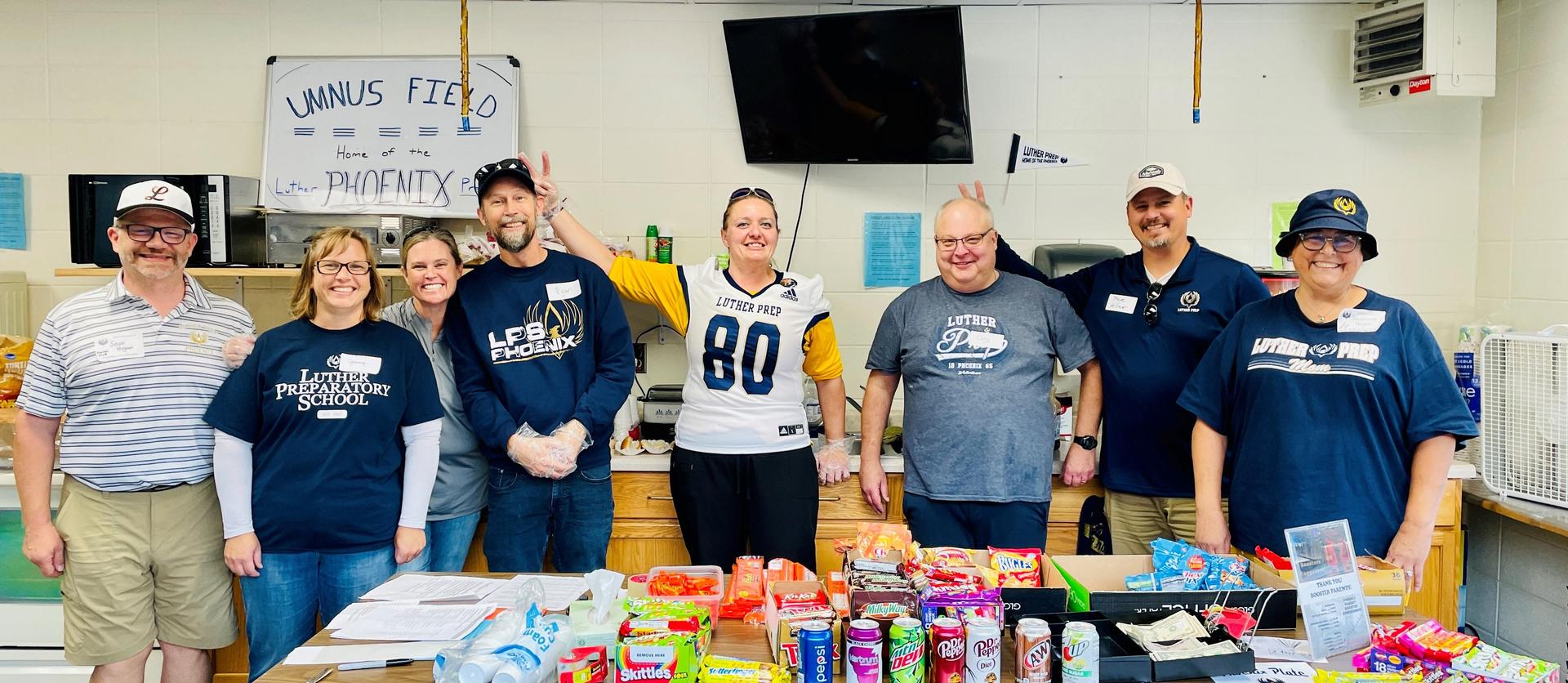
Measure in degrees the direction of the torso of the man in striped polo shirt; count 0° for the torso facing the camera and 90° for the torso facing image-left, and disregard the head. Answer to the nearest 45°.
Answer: approximately 0°

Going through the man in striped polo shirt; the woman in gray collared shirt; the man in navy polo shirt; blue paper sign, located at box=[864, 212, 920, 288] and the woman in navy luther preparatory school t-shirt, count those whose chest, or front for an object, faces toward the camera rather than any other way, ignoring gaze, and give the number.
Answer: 5

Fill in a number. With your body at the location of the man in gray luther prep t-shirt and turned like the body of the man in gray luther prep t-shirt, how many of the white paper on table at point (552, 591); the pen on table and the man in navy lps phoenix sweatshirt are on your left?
0

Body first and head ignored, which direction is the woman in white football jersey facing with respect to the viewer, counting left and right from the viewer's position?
facing the viewer

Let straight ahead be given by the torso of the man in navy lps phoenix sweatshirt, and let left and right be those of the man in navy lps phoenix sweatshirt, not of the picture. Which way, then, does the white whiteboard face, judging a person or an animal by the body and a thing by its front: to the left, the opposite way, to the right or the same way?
the same way

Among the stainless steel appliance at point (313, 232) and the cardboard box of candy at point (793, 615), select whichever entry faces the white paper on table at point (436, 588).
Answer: the stainless steel appliance

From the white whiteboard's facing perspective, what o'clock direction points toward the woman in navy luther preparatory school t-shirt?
The woman in navy luther preparatory school t-shirt is roughly at 12 o'clock from the white whiteboard.

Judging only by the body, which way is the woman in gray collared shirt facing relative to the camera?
toward the camera

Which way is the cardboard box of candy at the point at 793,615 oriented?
toward the camera

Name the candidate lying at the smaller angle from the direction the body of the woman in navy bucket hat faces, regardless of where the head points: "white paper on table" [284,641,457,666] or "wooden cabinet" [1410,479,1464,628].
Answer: the white paper on table

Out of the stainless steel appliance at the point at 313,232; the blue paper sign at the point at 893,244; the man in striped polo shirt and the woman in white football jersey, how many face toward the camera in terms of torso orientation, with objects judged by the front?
4

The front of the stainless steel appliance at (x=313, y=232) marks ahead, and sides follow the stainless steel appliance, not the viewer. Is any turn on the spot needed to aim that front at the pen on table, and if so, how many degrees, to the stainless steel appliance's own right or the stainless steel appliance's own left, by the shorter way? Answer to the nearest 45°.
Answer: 0° — it already faces it

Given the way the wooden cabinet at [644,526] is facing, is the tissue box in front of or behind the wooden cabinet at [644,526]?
in front

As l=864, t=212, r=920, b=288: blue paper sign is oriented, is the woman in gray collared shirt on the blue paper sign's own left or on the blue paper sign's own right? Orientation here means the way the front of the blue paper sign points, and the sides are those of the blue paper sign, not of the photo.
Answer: on the blue paper sign's own right

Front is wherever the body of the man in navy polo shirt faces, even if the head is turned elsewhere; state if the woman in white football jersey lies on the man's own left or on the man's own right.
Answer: on the man's own right
